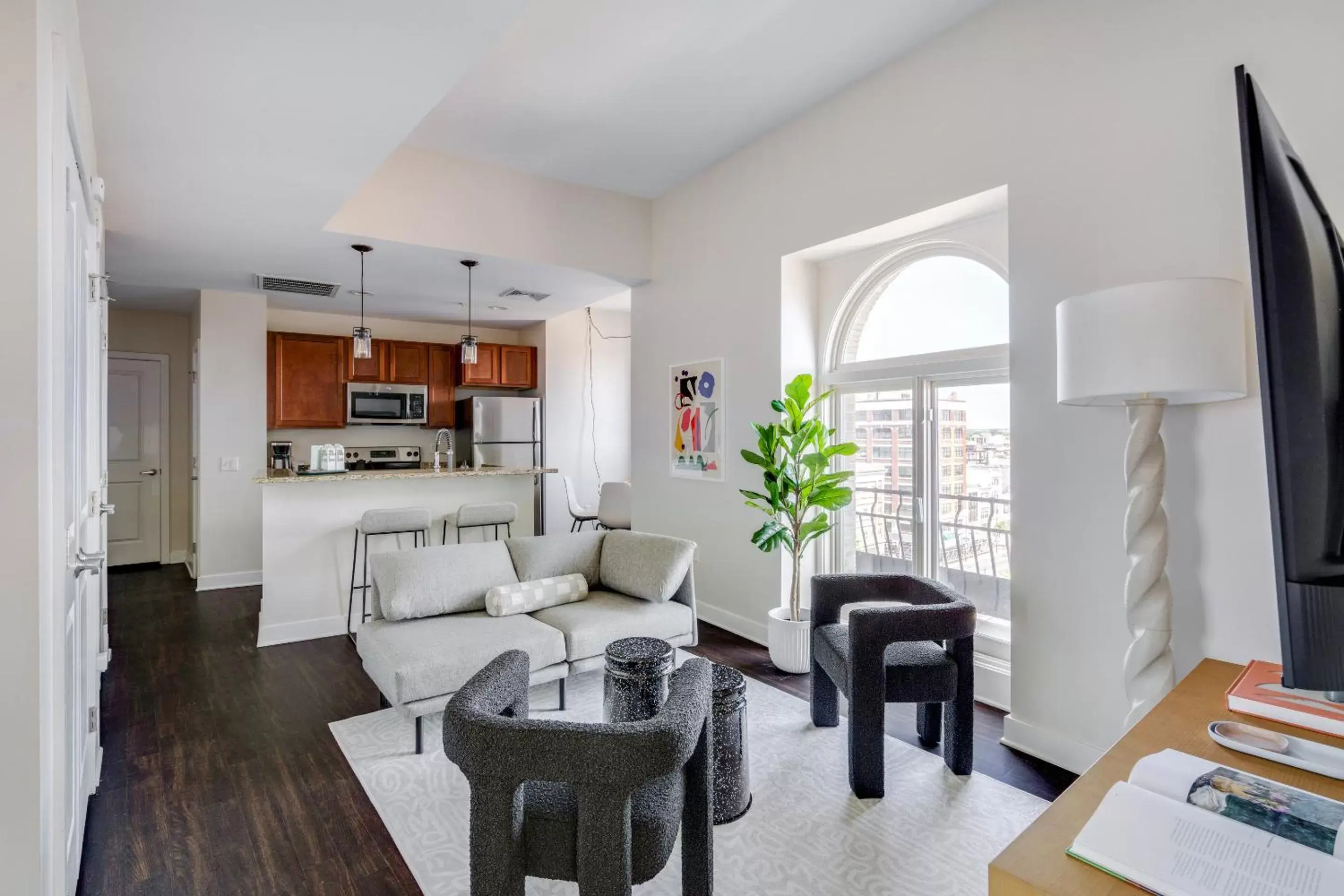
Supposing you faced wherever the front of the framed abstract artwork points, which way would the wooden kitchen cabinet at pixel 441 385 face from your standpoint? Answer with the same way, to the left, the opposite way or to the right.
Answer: to the left

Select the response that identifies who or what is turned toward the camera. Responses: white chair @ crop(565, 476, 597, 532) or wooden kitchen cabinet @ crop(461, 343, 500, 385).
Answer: the wooden kitchen cabinet

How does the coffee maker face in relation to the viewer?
toward the camera

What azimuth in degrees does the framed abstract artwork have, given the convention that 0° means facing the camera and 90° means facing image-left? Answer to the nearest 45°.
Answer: approximately 45°

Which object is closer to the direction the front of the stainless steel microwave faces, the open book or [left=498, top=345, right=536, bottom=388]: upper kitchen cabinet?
the open book

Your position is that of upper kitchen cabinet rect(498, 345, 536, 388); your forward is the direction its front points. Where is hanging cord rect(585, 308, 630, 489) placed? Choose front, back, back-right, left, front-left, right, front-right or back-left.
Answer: left

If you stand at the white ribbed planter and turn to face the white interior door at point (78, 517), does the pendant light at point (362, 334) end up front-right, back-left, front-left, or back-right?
front-right

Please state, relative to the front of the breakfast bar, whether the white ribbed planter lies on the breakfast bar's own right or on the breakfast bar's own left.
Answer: on the breakfast bar's own left

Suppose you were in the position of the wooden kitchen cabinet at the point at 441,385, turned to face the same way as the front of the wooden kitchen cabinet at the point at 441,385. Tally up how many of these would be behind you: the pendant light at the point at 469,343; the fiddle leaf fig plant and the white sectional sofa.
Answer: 0

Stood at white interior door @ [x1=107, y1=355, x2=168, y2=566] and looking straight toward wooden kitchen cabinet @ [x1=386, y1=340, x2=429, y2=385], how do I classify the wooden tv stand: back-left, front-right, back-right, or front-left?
front-right

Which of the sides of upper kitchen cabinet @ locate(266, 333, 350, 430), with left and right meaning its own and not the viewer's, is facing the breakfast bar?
front

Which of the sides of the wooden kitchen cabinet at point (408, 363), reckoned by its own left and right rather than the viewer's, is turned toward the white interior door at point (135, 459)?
right

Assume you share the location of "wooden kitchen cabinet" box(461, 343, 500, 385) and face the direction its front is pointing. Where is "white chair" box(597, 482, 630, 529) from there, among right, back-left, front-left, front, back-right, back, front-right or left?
front-left

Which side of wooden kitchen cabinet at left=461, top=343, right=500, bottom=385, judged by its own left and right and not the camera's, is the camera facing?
front

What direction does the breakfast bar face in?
toward the camera

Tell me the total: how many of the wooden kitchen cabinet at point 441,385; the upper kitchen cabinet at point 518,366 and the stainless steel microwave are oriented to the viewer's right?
0

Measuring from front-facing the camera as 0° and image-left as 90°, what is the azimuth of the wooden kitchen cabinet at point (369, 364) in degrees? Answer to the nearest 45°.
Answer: approximately 0°

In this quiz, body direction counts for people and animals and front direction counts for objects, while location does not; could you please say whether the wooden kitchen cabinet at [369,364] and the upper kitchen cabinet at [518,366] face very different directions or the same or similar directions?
same or similar directions

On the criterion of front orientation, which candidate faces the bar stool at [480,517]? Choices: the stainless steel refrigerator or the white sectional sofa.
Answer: the stainless steel refrigerator

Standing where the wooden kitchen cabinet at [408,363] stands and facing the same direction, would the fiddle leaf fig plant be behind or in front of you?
in front
